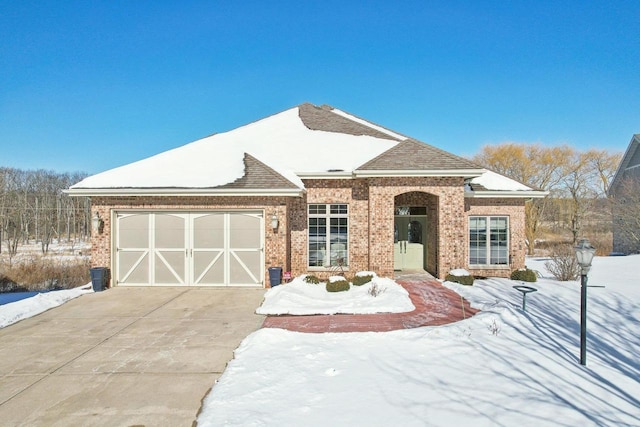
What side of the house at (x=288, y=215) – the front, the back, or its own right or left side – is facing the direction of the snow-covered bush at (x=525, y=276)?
left

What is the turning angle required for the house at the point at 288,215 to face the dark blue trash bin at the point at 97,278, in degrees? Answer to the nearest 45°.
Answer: approximately 90° to its right

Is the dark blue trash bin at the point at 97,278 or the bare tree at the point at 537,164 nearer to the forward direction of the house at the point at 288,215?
the dark blue trash bin

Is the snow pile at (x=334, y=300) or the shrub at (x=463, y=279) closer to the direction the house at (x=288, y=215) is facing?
the snow pile

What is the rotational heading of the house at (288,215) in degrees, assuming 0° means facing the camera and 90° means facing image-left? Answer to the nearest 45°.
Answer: approximately 0°

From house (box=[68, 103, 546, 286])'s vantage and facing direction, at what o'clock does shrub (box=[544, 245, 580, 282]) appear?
The shrub is roughly at 9 o'clock from the house.

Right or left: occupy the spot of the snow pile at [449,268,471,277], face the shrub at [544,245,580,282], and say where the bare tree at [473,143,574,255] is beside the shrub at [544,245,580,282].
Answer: left

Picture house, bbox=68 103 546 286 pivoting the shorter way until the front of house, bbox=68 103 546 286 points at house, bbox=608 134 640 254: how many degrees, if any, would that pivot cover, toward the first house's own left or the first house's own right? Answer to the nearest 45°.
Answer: approximately 135° to the first house's own left

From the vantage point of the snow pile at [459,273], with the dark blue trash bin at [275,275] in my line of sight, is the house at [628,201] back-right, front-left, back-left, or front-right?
back-right

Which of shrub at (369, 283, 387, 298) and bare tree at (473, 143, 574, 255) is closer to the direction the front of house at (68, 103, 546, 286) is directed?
the shrub
